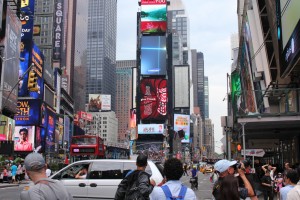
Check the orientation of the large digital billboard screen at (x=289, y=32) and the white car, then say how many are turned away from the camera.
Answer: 0

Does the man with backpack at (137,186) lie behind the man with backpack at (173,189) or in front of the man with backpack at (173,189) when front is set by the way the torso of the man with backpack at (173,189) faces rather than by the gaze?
in front

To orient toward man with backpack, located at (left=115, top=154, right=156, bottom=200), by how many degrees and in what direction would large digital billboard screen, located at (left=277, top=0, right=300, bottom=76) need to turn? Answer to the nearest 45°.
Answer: approximately 45° to its left

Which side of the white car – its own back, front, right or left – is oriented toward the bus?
right

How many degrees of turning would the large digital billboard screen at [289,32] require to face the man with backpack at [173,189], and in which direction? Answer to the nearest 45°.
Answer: approximately 45° to its left

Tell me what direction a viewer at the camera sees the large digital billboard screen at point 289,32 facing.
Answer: facing the viewer and to the left of the viewer

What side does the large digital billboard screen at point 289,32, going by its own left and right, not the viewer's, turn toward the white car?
front

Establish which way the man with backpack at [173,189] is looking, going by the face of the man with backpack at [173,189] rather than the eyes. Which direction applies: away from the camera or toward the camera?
away from the camera

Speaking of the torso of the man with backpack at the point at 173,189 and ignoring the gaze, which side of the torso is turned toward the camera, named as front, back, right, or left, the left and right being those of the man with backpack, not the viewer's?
back

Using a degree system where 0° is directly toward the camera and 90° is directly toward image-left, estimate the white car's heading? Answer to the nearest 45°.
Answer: approximately 90°

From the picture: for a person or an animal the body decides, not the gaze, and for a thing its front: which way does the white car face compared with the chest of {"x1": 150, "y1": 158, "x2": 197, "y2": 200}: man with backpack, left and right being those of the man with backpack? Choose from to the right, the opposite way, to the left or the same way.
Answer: to the left

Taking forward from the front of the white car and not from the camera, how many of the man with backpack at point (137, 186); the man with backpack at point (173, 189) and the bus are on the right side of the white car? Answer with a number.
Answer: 1

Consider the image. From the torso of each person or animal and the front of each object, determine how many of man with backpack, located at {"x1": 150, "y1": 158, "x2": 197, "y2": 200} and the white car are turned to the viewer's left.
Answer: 1

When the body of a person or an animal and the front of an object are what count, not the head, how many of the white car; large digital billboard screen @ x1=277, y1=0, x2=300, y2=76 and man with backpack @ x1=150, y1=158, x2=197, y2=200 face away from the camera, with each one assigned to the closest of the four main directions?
1
